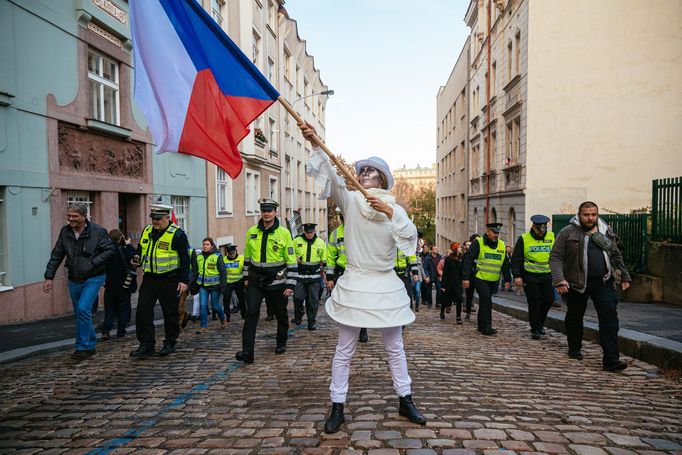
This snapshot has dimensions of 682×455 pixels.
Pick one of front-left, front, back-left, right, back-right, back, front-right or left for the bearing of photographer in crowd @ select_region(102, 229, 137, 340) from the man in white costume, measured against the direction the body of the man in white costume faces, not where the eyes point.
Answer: back-right

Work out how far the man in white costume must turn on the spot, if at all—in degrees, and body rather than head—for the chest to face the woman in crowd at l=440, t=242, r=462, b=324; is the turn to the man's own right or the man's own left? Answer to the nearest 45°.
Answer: approximately 180°

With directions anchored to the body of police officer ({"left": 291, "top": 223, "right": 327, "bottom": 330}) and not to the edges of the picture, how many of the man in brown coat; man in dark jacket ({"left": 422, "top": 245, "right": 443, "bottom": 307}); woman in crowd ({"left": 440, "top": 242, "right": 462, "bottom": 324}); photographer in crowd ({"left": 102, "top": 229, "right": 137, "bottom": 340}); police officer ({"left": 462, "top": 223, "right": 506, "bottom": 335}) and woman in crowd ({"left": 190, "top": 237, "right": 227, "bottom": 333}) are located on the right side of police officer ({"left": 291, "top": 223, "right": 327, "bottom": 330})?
2

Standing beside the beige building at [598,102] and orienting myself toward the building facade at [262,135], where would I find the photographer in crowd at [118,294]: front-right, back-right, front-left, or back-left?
front-left

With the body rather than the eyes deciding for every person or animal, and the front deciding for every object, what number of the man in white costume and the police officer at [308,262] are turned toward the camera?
2

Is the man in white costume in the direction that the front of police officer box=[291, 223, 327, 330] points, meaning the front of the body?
yes

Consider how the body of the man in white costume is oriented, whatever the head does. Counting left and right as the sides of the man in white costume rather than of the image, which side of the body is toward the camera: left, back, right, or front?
front

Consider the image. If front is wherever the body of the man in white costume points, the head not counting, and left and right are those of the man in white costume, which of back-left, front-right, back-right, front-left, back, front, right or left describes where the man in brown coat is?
back-left

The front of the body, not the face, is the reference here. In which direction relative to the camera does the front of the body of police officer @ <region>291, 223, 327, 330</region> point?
toward the camera
